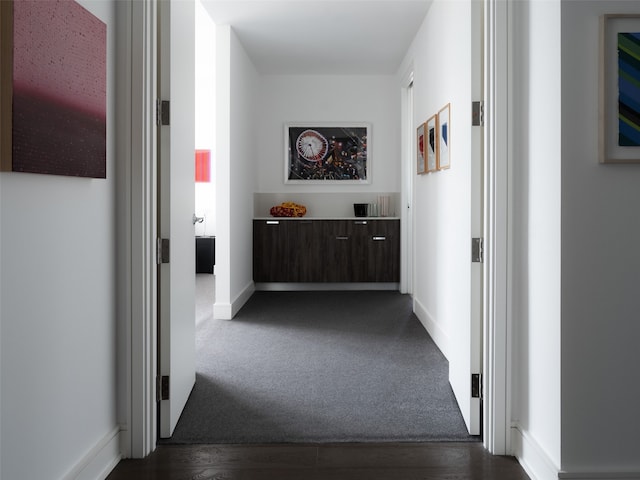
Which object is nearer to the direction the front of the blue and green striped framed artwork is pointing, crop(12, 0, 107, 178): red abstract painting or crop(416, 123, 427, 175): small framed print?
the red abstract painting

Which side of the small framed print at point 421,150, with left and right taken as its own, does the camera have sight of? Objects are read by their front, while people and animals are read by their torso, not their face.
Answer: left

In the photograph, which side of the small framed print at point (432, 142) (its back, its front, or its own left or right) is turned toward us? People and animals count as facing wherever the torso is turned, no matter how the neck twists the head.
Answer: left

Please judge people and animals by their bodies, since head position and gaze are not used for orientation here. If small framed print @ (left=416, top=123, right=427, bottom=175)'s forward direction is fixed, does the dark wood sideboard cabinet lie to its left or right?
on its right

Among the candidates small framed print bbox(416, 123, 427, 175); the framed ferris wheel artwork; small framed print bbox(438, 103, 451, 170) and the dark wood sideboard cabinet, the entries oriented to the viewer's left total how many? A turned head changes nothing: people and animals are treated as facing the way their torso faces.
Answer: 2

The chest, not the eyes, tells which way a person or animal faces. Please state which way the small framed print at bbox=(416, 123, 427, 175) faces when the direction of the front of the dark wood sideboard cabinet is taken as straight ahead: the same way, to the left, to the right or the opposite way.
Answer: to the right

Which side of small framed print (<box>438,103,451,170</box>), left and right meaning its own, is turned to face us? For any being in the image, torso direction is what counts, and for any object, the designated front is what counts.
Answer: left

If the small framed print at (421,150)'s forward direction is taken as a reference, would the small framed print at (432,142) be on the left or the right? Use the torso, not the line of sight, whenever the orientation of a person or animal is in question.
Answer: on its left

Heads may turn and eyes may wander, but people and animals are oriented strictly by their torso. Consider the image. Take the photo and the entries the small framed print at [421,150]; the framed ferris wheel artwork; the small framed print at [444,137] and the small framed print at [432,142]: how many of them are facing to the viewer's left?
3
